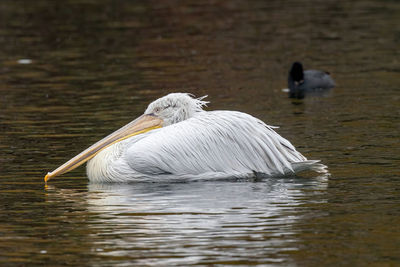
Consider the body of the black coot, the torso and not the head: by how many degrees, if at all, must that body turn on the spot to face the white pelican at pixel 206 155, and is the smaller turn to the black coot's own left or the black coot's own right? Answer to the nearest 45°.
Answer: approximately 90° to the black coot's own left

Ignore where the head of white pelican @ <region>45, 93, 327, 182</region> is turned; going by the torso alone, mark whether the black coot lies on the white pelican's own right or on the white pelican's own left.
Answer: on the white pelican's own right

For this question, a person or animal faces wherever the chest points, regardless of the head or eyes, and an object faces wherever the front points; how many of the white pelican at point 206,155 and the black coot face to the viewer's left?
2

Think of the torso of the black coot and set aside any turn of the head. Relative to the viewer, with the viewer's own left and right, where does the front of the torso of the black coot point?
facing to the left of the viewer

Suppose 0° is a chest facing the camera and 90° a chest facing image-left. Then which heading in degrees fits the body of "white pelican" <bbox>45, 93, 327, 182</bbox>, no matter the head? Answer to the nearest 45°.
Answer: approximately 90°
